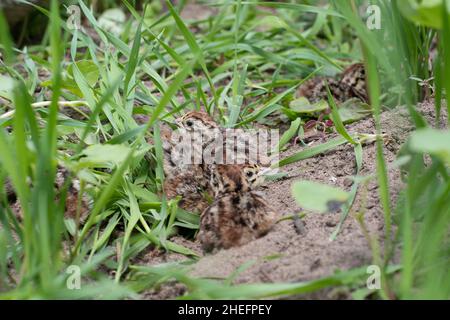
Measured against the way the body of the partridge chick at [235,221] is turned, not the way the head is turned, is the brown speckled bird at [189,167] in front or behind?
in front

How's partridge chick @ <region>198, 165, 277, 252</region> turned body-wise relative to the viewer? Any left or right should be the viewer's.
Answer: facing away from the viewer
